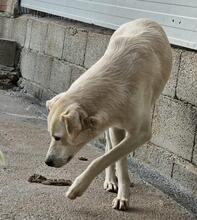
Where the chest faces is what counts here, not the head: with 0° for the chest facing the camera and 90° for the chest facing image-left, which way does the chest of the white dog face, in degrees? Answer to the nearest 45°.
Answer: approximately 45°

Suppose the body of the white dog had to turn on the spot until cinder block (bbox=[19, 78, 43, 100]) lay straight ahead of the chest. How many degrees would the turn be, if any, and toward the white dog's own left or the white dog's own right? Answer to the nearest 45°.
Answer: approximately 135° to the white dog's own right

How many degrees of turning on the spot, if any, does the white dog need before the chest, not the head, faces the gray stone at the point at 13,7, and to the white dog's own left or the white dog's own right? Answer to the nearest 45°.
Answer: approximately 135° to the white dog's own right
